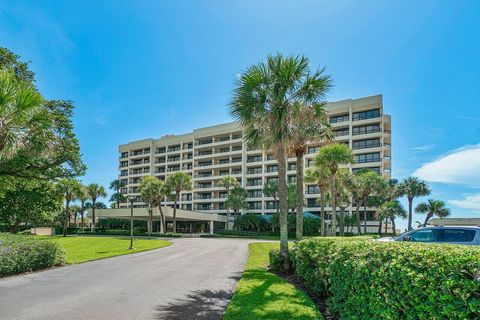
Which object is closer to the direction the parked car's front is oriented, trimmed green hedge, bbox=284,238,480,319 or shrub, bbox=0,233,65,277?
the shrub

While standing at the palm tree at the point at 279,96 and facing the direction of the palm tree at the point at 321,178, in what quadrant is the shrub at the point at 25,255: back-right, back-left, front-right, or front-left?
back-left

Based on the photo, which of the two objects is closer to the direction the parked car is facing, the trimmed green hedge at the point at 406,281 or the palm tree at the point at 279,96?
the palm tree

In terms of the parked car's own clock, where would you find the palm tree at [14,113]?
The palm tree is roughly at 11 o'clock from the parked car.

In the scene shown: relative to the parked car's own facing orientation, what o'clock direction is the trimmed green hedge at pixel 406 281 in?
The trimmed green hedge is roughly at 9 o'clock from the parked car.

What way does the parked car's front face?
to the viewer's left

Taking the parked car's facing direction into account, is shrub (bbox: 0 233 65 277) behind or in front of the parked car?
in front
